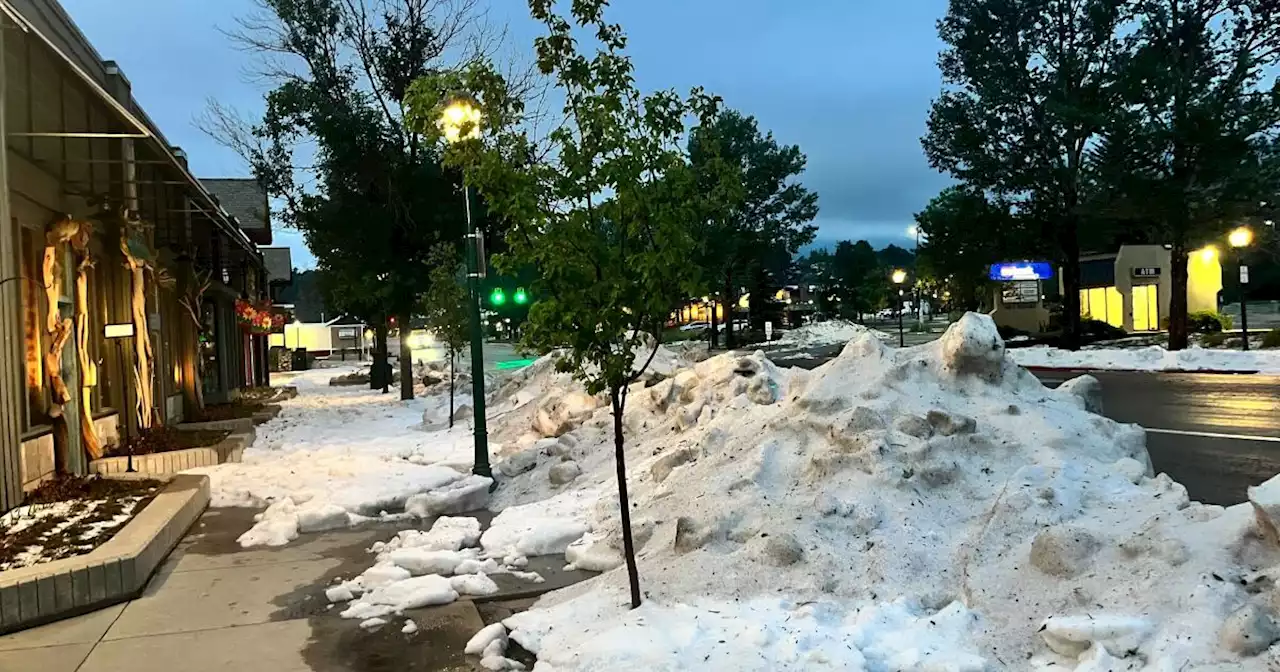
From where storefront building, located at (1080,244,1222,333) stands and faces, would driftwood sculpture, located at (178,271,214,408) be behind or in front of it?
in front

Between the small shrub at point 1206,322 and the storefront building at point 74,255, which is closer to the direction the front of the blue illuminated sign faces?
the storefront building

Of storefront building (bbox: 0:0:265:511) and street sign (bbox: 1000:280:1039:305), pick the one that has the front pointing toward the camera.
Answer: the street sign

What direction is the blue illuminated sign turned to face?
toward the camera

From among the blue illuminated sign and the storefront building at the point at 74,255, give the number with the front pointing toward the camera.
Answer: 1

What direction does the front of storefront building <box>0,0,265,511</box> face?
to the viewer's right

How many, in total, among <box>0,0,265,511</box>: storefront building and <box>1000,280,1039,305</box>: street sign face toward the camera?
1

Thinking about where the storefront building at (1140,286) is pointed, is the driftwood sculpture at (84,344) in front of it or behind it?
in front

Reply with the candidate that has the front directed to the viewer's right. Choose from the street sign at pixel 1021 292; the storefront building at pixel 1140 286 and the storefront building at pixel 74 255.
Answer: the storefront building at pixel 74 255

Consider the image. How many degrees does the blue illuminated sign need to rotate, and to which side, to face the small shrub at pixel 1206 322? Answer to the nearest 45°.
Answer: approximately 90° to its left

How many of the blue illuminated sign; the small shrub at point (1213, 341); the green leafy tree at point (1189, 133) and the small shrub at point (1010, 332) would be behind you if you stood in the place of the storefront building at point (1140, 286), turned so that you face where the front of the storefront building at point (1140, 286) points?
0

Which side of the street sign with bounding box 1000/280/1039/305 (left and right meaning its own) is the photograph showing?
front

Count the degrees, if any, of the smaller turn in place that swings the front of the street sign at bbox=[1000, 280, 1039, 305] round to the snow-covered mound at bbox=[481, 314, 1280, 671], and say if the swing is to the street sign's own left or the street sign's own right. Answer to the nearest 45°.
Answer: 0° — it already faces it

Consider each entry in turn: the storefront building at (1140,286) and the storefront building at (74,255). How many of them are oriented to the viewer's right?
1
